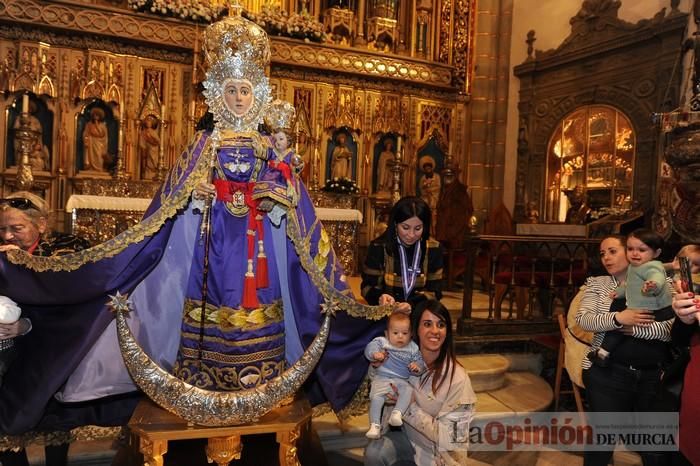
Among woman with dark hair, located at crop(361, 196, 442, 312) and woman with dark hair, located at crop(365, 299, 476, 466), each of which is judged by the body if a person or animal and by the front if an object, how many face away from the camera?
0

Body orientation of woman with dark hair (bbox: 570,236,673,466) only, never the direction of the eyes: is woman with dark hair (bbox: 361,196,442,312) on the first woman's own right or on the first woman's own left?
on the first woman's own right

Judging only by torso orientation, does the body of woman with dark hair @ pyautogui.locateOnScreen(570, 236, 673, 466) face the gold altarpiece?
no

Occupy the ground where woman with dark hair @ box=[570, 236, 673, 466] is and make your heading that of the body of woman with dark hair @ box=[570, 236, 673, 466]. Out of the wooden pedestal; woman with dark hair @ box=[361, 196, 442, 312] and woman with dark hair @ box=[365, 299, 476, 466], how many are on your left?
0

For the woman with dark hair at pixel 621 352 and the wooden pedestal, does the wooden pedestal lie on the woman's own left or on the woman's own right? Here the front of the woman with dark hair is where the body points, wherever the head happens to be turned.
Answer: on the woman's own right

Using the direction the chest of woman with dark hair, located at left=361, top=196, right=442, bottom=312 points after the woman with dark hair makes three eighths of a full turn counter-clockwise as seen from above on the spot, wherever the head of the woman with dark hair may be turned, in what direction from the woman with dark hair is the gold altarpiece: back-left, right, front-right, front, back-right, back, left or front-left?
left

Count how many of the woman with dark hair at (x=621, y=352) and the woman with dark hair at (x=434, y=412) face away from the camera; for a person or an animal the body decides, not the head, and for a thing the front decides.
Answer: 0

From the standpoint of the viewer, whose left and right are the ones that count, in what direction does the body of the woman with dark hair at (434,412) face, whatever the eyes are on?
facing the viewer and to the left of the viewer

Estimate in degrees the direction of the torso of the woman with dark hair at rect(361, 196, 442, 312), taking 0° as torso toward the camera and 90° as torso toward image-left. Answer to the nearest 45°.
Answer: approximately 0°

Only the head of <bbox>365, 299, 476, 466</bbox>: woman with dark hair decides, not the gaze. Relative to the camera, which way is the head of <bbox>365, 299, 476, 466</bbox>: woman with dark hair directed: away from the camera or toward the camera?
toward the camera

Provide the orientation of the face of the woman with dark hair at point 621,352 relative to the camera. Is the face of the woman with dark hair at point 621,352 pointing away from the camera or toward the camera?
toward the camera

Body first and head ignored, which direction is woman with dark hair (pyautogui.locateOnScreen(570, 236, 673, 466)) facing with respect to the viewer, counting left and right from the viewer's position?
facing the viewer and to the right of the viewer

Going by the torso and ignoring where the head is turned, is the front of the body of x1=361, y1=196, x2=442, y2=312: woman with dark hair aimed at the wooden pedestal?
no

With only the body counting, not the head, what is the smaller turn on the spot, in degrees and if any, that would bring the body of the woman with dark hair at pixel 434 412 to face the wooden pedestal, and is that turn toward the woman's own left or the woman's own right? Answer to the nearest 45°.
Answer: approximately 45° to the woman's own right
